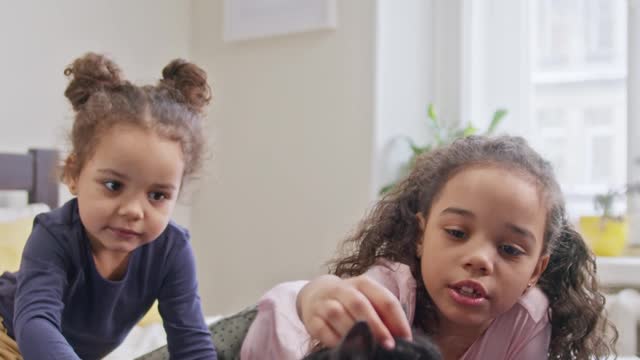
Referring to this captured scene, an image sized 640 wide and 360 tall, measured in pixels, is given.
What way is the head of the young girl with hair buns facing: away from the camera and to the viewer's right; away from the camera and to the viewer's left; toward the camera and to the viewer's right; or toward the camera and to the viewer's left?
toward the camera and to the viewer's right

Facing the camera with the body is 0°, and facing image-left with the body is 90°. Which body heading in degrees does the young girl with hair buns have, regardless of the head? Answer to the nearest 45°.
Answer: approximately 315°

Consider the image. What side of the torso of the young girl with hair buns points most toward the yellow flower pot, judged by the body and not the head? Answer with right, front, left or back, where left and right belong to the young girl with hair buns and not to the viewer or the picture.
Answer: left

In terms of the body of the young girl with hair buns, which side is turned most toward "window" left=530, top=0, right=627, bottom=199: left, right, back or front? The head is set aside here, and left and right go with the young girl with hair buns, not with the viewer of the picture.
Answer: left

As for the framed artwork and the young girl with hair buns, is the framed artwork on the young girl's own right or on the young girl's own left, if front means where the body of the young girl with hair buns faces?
on the young girl's own left
